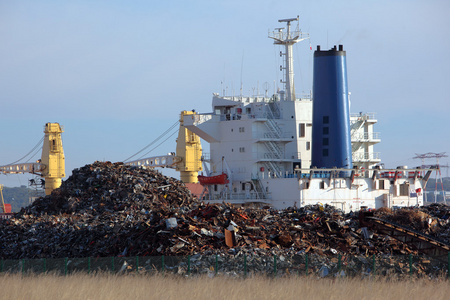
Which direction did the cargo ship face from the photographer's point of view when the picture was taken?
facing away from the viewer and to the left of the viewer

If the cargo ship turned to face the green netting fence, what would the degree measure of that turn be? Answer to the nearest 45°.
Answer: approximately 135° to its left
